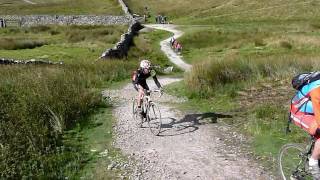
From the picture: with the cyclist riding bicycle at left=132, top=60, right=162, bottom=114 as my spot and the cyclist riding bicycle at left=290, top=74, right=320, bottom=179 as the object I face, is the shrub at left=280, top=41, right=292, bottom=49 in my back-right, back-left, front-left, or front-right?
back-left

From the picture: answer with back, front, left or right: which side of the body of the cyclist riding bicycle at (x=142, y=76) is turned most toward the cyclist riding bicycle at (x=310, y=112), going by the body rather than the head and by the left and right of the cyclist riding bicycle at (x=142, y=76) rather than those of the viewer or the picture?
front

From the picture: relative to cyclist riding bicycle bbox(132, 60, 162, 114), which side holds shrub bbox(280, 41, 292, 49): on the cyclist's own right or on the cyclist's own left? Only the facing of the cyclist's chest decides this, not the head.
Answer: on the cyclist's own left

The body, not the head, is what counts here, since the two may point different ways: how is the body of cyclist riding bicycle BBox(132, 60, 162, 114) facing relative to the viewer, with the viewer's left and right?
facing the viewer and to the right of the viewer

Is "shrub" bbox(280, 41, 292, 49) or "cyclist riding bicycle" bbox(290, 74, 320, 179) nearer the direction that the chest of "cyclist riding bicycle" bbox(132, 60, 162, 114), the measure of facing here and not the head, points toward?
the cyclist riding bicycle

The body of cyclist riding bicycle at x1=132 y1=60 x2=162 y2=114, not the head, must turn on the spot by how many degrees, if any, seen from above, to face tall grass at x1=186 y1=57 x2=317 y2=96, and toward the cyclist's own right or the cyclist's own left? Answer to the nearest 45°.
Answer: approximately 90° to the cyclist's own left

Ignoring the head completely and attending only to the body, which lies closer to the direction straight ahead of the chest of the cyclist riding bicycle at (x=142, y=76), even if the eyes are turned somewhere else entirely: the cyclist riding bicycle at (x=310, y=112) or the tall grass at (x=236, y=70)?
the cyclist riding bicycle
